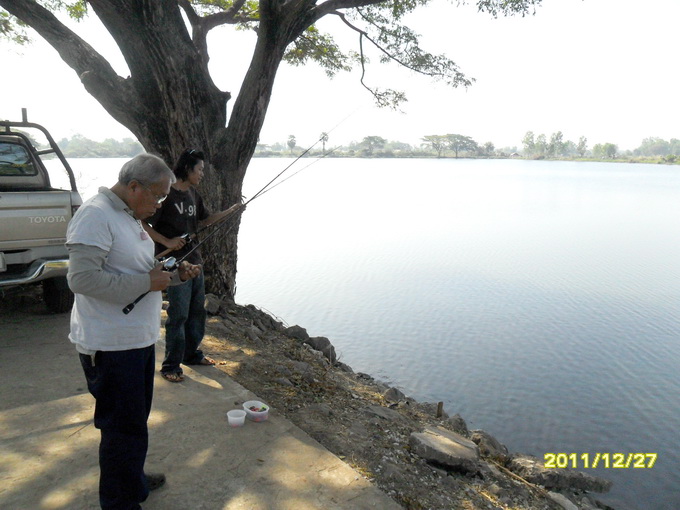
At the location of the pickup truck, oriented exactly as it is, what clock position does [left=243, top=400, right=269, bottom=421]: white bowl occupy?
The white bowl is roughly at 5 o'clock from the pickup truck.

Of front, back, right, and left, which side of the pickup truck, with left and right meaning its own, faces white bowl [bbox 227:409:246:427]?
back

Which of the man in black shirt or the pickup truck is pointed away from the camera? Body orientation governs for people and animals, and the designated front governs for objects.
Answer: the pickup truck

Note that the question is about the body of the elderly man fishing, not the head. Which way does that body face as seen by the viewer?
to the viewer's right

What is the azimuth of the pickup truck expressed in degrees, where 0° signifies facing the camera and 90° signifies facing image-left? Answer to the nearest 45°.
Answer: approximately 180°

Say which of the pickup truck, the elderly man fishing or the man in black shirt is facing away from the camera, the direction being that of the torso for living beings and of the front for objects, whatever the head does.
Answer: the pickup truck
